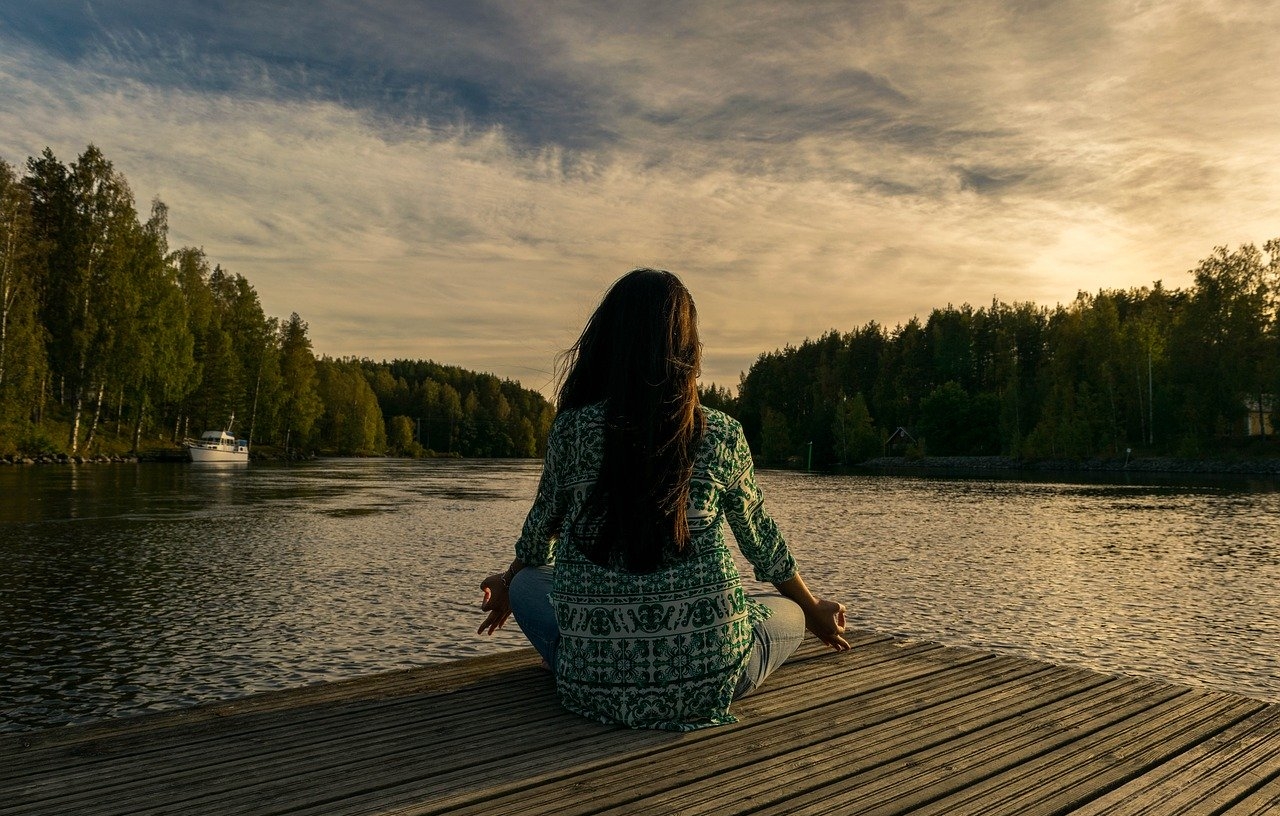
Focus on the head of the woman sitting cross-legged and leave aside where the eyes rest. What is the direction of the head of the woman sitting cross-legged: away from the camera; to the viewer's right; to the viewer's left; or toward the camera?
away from the camera

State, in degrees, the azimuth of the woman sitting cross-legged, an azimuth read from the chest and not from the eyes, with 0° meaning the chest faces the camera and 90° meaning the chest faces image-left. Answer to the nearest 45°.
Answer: approximately 180°
